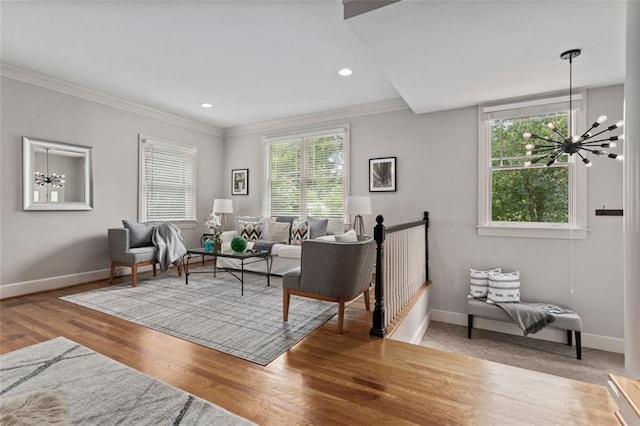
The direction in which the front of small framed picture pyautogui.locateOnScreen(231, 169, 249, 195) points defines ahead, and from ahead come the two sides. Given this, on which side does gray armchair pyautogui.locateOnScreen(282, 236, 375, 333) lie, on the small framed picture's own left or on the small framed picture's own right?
on the small framed picture's own left

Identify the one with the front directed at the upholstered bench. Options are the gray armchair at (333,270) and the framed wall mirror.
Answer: the framed wall mirror

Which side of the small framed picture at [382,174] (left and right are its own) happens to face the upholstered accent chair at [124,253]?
right

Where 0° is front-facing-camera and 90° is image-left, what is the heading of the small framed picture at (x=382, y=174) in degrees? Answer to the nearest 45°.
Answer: approximately 0°

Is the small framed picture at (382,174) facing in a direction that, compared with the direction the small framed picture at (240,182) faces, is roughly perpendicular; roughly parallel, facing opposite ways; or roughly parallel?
roughly parallel

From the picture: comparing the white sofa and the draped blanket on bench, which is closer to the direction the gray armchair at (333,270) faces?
the white sofa

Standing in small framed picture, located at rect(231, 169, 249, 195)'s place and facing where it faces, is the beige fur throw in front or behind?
in front

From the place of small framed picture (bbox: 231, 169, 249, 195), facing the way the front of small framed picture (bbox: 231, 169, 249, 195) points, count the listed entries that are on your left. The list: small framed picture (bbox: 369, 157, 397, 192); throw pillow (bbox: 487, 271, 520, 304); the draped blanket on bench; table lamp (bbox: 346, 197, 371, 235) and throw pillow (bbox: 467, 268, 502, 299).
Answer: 5

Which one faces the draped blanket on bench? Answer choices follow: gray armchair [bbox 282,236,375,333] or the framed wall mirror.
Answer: the framed wall mirror

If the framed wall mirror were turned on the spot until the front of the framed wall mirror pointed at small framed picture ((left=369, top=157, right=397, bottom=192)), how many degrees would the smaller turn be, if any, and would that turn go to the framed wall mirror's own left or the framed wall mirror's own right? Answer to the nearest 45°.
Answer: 0° — it already faces it

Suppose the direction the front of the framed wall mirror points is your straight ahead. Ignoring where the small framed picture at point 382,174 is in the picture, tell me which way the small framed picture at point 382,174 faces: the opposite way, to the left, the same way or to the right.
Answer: to the right

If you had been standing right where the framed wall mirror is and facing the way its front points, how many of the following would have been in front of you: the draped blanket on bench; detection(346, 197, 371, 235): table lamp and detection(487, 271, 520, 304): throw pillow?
3

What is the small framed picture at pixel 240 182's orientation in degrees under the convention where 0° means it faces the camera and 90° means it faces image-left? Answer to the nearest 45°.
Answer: approximately 45°

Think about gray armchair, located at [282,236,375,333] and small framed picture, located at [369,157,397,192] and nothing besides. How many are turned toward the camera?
1

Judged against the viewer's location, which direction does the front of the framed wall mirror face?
facing the viewer and to the right of the viewer
